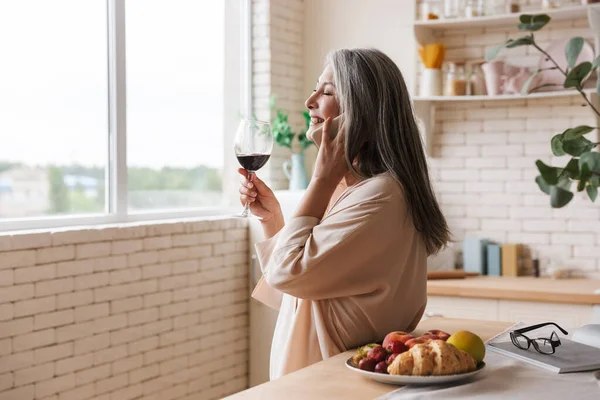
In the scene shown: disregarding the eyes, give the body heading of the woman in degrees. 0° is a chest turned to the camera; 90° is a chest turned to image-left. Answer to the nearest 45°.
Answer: approximately 90°

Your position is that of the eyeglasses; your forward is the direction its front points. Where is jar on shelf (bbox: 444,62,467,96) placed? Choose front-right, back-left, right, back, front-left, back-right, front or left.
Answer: back-right

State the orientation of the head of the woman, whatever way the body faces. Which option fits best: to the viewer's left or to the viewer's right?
to the viewer's left

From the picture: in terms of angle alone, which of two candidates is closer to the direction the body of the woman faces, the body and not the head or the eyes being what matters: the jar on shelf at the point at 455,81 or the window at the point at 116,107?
the window

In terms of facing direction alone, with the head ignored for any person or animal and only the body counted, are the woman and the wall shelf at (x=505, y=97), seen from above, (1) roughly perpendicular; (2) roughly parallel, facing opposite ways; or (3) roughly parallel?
roughly perpendicular

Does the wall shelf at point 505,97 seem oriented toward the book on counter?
yes

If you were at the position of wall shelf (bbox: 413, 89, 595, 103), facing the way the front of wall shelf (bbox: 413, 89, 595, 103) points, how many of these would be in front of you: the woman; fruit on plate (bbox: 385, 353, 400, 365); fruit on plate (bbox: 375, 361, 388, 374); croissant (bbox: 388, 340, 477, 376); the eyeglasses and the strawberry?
6
